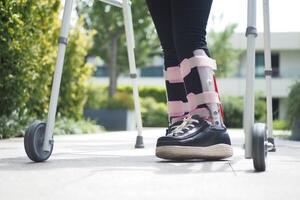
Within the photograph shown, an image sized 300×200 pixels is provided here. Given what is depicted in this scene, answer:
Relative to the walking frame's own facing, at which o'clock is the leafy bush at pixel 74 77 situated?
The leafy bush is roughly at 4 o'clock from the walking frame.

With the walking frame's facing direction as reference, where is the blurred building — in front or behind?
behind

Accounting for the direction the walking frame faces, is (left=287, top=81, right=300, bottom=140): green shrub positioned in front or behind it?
behind

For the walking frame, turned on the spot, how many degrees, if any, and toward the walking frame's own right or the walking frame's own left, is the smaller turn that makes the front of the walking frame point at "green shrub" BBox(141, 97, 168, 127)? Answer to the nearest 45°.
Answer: approximately 135° to the walking frame's own right

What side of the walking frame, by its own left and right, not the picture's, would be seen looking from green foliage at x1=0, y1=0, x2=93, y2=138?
right

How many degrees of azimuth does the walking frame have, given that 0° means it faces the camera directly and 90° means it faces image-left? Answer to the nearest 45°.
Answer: approximately 45°

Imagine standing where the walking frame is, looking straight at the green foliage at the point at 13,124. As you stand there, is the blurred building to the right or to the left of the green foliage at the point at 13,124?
right
